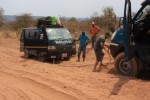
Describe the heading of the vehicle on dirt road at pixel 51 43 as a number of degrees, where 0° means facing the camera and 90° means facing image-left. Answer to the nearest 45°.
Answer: approximately 315°

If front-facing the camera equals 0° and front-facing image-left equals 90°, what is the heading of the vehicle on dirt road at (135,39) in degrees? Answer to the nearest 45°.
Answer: approximately 90°

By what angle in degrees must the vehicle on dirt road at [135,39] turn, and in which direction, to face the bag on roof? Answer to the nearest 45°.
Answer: approximately 45° to its right

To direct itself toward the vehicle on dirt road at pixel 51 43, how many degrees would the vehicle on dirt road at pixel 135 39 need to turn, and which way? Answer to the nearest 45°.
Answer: approximately 45° to its right
